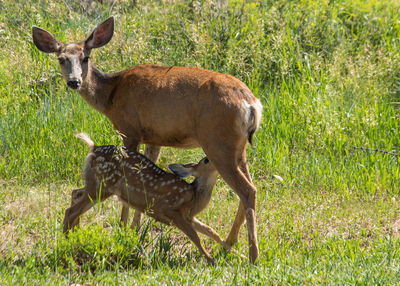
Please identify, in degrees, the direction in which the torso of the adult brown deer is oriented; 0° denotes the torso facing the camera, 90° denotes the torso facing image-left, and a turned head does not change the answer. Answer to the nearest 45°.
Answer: approximately 135°
